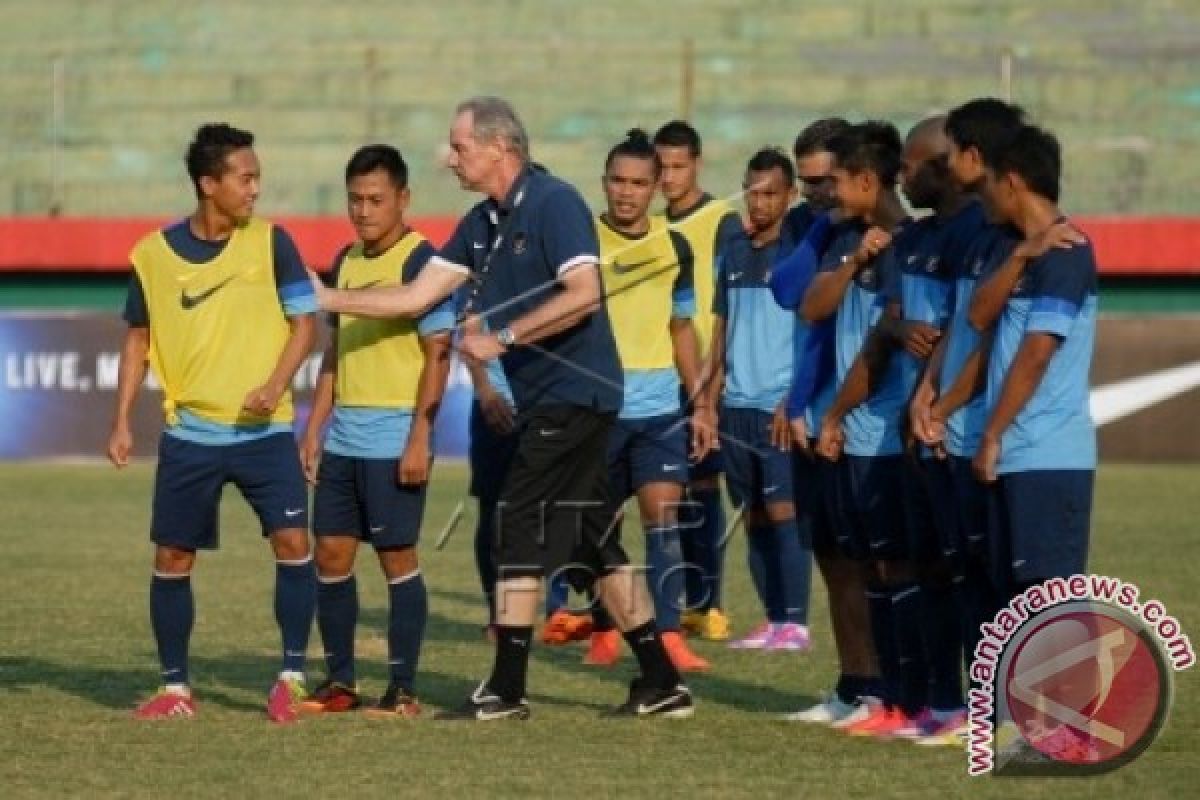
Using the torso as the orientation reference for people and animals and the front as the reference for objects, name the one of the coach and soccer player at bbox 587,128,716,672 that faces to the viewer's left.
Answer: the coach

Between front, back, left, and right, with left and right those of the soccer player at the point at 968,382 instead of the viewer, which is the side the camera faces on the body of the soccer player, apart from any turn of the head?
left

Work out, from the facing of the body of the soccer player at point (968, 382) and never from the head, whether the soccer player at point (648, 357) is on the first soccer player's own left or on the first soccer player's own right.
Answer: on the first soccer player's own right

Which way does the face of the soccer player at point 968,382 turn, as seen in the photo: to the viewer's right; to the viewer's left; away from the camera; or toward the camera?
to the viewer's left

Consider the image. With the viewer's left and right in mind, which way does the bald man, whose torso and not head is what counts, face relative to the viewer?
facing to the left of the viewer

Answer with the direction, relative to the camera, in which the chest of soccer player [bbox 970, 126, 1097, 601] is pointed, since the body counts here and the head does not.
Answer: to the viewer's left

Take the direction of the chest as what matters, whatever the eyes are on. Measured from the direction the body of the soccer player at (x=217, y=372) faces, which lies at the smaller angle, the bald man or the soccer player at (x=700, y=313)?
the bald man

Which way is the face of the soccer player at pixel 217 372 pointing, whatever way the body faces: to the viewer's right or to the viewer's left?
to the viewer's right

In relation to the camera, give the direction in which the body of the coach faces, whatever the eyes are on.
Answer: to the viewer's left
